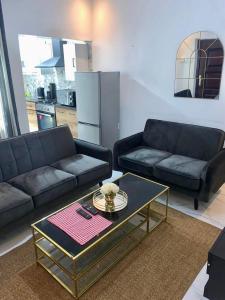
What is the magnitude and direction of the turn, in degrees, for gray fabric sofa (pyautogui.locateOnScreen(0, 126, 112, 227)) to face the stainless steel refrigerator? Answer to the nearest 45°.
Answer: approximately 90° to its left

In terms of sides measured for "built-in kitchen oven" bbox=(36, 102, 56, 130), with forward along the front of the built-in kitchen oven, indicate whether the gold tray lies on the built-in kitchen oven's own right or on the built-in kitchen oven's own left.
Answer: on the built-in kitchen oven's own left

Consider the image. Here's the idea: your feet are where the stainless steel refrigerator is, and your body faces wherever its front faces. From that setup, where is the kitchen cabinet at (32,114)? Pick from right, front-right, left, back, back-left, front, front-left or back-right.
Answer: right

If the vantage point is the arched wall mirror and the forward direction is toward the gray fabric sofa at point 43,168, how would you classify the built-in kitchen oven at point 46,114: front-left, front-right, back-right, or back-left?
front-right

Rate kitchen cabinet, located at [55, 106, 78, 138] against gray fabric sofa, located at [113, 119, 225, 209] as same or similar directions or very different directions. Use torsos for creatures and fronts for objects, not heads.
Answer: same or similar directions

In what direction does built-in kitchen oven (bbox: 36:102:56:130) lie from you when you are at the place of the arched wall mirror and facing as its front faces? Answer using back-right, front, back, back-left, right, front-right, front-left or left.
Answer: front-right

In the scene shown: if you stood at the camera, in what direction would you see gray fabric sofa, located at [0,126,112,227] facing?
facing the viewer and to the right of the viewer

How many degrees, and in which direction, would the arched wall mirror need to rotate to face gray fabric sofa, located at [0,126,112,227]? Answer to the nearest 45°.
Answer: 0° — it already faces it

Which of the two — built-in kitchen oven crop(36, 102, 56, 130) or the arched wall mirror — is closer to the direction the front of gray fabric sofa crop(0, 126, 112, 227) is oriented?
the arched wall mirror

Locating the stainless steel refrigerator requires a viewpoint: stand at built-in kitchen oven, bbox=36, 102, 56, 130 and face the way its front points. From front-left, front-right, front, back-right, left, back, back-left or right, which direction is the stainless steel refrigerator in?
left

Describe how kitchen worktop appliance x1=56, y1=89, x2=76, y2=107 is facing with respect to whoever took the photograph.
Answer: facing the viewer and to the left of the viewer

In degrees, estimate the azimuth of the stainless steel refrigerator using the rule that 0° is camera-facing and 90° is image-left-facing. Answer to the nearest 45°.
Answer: approximately 45°

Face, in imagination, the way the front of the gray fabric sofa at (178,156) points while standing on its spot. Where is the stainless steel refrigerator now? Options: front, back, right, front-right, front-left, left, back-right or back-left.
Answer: right

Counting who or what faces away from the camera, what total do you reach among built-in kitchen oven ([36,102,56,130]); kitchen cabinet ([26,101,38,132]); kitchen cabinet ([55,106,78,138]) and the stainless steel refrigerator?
0

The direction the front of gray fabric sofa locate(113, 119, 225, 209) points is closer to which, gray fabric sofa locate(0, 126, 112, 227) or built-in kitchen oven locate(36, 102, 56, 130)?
the gray fabric sofa

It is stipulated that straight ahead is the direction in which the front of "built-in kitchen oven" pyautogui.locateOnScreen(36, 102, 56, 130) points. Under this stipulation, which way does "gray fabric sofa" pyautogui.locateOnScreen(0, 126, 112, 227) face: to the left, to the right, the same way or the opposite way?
to the left
